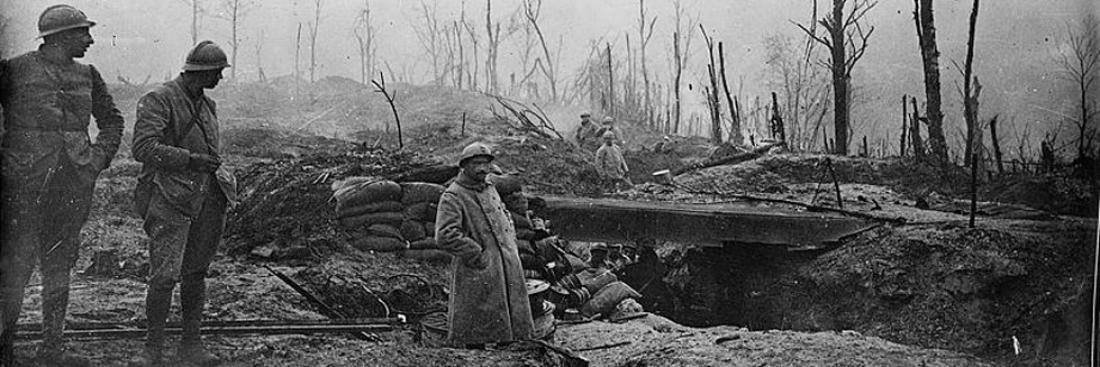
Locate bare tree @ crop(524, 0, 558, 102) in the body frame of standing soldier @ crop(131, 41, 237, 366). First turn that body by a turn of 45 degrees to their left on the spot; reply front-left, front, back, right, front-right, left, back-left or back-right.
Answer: front-left

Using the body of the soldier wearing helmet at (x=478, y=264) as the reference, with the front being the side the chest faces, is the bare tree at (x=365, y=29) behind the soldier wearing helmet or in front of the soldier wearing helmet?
behind

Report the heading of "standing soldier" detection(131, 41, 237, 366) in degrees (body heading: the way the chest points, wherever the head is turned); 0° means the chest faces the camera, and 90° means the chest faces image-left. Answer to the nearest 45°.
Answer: approximately 315°

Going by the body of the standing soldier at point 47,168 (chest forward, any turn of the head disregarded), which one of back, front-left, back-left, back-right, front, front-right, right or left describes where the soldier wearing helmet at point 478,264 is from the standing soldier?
back-left

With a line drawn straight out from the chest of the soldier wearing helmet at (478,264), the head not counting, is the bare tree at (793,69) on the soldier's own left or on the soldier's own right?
on the soldier's own left

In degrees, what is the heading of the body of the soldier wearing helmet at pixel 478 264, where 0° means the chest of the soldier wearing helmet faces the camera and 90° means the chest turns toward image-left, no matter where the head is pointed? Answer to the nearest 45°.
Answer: approximately 315°

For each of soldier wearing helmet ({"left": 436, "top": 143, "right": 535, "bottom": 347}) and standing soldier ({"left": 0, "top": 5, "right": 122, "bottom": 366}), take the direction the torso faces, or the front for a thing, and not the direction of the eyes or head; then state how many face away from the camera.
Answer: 0

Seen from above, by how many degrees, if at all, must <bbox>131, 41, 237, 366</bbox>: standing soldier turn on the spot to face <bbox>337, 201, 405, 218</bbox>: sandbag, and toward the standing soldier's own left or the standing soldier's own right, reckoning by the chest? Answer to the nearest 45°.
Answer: approximately 90° to the standing soldier's own left

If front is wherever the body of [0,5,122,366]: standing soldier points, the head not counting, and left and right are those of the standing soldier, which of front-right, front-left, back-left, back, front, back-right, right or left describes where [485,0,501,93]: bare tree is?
left

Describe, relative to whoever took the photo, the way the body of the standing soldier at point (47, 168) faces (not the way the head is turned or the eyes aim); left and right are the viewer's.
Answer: facing the viewer and to the right of the viewer

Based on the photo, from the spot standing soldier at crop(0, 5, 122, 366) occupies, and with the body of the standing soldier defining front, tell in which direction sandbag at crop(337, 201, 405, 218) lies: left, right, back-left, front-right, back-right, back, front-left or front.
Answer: left

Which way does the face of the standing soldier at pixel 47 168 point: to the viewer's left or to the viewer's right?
to the viewer's right
